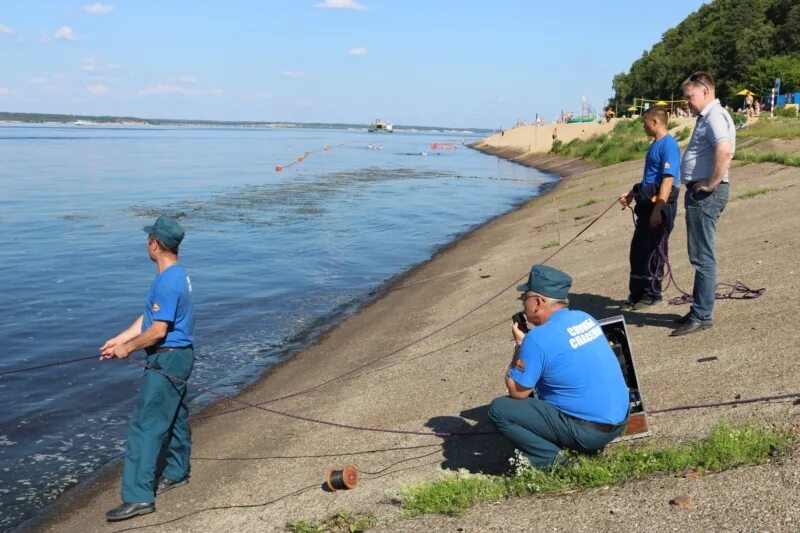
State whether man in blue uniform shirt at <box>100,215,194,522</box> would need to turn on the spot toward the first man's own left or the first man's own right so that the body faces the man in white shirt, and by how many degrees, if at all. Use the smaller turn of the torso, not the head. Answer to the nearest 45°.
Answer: approximately 180°

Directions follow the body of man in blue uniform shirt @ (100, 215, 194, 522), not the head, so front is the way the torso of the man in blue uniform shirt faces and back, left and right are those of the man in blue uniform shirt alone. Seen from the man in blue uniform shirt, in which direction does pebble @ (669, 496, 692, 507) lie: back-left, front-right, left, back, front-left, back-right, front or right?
back-left

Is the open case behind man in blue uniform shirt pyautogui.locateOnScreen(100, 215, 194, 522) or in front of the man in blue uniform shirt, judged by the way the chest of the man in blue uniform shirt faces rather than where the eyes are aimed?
behind

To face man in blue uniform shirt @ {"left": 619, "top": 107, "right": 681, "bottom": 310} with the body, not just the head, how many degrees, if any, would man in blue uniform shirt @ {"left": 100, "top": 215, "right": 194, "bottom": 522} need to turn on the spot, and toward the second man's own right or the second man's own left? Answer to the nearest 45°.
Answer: approximately 180°

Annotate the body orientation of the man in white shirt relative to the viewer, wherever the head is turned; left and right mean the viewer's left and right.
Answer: facing to the left of the viewer

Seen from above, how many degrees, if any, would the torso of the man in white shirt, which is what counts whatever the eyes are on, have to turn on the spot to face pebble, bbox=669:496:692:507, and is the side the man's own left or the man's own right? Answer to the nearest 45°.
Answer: approximately 90° to the man's own left

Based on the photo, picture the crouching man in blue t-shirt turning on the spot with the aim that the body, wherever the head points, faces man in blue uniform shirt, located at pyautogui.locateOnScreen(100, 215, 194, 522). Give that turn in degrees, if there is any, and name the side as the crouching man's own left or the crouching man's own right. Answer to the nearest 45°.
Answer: approximately 45° to the crouching man's own left

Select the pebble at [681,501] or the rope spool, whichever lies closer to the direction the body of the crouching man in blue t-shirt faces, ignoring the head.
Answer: the rope spool

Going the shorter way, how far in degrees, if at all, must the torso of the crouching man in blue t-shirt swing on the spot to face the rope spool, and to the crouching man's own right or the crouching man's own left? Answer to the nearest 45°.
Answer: approximately 45° to the crouching man's own left

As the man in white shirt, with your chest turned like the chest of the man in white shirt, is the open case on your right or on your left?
on your left

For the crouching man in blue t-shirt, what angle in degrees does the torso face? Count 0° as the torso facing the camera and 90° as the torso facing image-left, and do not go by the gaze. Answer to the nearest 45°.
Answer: approximately 135°

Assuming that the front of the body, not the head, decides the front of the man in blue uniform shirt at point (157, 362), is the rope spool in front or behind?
behind

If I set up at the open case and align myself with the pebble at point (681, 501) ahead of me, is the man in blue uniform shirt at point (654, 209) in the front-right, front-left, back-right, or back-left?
back-left

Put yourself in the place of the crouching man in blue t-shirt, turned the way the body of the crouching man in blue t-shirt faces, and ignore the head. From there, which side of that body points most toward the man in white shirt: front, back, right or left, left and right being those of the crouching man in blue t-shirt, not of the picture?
right

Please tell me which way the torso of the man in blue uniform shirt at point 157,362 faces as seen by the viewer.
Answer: to the viewer's left

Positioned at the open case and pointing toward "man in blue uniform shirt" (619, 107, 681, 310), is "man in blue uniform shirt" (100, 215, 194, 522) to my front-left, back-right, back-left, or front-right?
back-left

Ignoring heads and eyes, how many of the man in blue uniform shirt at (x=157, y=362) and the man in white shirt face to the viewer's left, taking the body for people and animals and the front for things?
2
